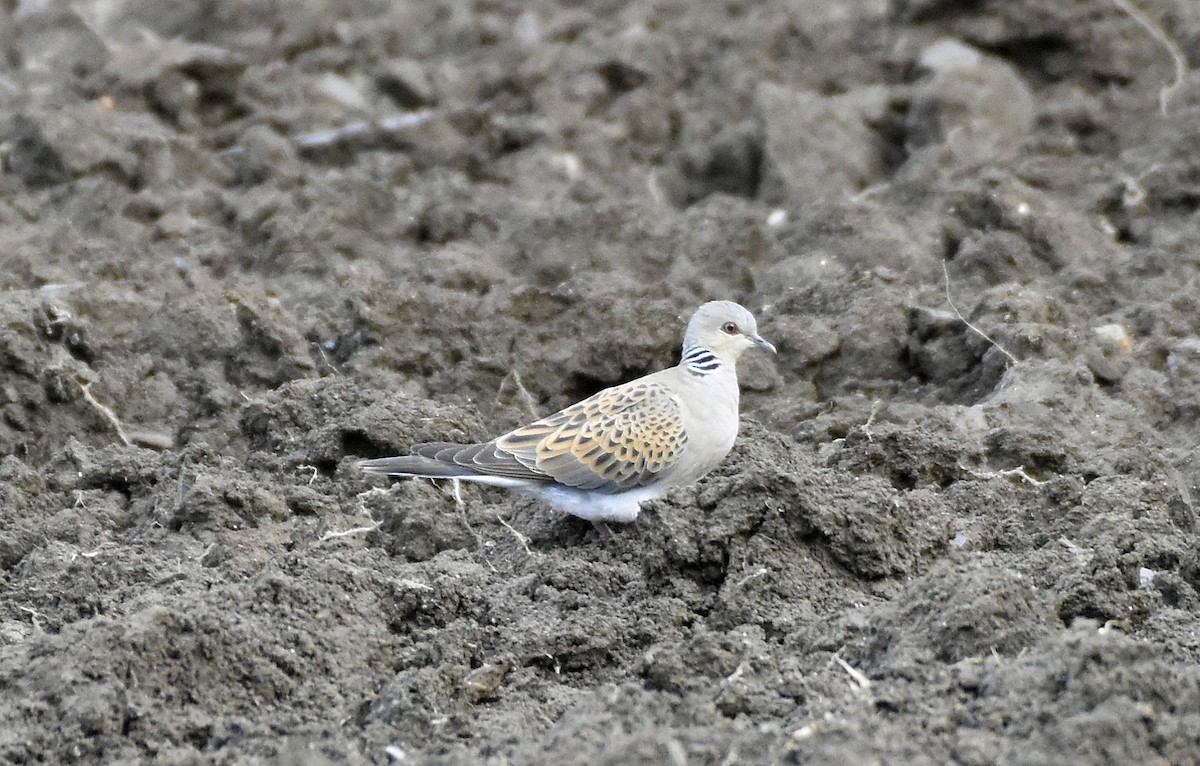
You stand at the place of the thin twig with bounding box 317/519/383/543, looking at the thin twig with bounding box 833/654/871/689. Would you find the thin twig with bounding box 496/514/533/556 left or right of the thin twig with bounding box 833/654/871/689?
left

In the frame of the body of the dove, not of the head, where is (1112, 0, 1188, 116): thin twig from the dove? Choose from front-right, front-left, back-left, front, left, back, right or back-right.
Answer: front-left

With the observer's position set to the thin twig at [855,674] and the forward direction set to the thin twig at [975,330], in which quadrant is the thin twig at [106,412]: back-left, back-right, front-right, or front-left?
front-left

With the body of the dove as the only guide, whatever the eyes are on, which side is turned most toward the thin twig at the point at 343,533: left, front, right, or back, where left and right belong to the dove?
back

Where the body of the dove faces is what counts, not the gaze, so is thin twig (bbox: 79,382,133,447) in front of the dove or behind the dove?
behind

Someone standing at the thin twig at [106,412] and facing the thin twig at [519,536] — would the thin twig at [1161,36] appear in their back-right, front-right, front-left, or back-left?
front-left

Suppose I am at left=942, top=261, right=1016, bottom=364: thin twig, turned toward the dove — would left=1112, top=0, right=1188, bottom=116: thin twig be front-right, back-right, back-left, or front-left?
back-right

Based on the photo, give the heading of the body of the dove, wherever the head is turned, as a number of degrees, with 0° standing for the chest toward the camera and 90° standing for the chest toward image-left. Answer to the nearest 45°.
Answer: approximately 270°

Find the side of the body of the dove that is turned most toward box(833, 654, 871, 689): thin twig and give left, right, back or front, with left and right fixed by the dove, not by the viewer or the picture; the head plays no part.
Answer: right
